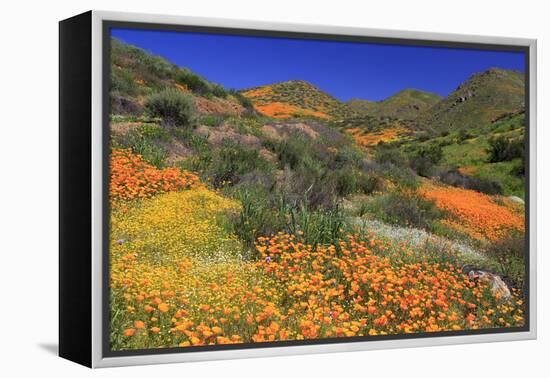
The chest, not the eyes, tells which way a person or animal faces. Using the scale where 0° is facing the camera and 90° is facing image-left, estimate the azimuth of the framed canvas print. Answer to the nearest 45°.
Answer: approximately 315°
